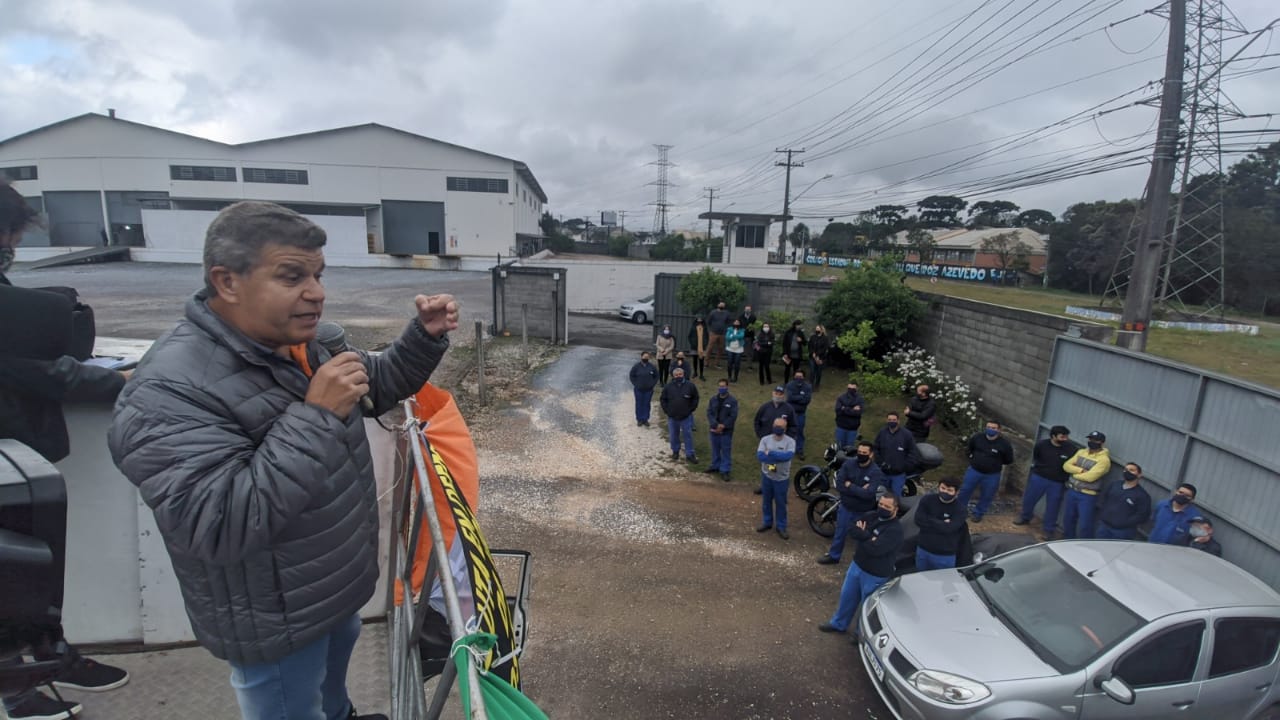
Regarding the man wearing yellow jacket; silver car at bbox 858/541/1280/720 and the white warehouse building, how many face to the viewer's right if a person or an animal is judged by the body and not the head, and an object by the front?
0

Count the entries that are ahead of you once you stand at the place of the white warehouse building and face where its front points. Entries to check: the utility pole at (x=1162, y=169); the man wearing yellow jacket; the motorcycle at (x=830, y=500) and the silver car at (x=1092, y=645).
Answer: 4

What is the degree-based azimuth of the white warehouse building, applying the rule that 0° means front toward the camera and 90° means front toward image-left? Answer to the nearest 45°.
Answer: approximately 0°

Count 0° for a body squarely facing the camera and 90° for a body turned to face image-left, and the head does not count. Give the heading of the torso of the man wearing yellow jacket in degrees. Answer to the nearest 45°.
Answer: approximately 45°

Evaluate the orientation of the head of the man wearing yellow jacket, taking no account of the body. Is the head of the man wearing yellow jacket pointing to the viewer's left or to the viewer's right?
to the viewer's left

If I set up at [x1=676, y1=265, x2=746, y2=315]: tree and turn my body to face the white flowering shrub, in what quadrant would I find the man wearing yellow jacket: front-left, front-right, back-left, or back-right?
front-right

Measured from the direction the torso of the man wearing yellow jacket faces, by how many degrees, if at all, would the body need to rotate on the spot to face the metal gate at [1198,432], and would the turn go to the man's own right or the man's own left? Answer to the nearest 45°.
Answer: approximately 135° to the man's own left

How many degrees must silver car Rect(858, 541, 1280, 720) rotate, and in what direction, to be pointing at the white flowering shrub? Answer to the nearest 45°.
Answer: approximately 135° to its right

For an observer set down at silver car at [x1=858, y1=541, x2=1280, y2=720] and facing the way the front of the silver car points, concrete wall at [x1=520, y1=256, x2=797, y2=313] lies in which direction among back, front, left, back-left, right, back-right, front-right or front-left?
right

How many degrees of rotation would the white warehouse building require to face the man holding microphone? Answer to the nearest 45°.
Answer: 0° — it already faces them

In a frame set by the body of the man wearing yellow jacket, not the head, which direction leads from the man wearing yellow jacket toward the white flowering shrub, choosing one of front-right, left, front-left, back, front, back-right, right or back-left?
right

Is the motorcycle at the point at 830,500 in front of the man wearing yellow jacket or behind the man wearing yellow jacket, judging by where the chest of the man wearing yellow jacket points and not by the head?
in front

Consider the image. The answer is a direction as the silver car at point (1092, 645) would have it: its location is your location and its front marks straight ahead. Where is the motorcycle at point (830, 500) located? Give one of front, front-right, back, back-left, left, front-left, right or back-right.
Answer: right
